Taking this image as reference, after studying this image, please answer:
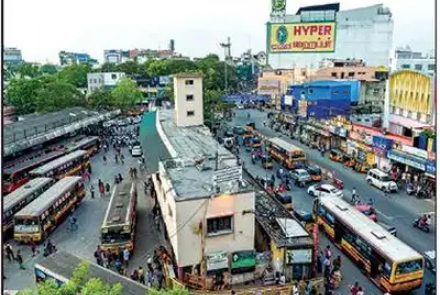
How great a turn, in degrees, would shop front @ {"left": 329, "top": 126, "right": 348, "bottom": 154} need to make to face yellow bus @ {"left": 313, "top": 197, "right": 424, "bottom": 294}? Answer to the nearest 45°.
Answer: approximately 45° to its left

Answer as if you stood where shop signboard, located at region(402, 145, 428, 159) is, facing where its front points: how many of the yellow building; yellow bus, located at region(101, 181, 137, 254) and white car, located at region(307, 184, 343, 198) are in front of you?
2

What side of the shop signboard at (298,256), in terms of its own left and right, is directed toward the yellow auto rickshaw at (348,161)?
back

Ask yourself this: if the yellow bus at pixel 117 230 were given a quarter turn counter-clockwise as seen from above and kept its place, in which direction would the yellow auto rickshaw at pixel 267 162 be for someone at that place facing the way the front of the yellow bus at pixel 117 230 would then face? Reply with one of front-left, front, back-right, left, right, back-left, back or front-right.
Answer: front-left

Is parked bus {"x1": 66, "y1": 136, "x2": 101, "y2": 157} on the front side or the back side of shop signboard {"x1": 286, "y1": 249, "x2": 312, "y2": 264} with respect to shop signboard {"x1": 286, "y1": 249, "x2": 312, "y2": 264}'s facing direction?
on the back side

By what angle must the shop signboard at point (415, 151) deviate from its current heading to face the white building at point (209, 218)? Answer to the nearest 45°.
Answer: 0° — it already faces it

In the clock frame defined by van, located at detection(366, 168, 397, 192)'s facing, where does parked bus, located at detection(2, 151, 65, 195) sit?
The parked bus is roughly at 4 o'clock from the van.

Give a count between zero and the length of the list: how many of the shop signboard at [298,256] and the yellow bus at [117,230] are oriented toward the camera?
2

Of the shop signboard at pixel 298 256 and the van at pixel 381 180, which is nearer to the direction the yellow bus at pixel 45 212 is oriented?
the shop signboard

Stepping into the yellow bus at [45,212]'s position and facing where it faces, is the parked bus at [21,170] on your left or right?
on your right

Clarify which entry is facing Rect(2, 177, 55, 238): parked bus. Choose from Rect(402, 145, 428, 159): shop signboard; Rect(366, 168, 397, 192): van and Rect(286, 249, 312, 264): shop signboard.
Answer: Rect(402, 145, 428, 159): shop signboard

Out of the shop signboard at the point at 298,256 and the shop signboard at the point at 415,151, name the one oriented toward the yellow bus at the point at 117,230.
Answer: the shop signboard at the point at 415,151

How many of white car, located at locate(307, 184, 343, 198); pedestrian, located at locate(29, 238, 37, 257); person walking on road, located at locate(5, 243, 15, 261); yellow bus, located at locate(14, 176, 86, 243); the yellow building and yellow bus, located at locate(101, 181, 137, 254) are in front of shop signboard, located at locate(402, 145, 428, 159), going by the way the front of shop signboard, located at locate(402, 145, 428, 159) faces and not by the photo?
5

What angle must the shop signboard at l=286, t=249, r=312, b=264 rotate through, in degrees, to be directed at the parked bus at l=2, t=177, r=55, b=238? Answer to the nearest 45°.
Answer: approximately 90° to its right
